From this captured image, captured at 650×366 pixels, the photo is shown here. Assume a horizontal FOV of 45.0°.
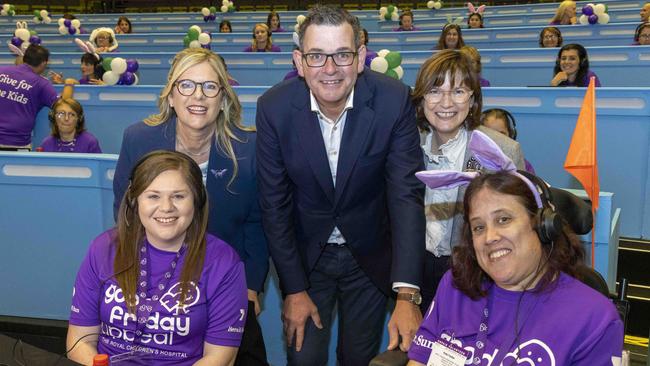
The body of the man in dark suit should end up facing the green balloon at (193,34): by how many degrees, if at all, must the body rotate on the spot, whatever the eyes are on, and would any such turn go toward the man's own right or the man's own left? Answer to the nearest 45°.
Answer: approximately 180°

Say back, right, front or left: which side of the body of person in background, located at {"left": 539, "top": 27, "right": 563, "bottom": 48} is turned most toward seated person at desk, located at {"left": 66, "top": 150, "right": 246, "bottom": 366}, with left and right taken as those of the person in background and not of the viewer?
front

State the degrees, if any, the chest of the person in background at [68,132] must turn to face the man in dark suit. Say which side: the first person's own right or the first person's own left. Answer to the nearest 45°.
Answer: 0° — they already face them

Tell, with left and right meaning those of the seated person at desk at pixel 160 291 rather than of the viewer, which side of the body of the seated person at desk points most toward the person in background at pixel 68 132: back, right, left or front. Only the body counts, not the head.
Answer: back

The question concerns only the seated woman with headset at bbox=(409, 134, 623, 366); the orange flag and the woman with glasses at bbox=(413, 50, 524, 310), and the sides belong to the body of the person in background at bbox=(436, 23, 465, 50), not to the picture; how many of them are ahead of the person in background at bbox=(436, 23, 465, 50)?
3

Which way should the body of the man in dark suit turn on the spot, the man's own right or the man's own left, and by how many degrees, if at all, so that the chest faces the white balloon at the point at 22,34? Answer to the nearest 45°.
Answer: approximately 135° to the man's own right

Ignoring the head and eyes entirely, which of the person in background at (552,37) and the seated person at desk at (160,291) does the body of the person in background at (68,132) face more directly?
the seated person at desk

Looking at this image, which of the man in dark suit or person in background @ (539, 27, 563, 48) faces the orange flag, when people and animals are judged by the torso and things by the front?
the person in background

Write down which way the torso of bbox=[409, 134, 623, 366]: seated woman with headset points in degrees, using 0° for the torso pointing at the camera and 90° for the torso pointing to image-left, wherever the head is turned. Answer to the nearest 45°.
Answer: approximately 45°

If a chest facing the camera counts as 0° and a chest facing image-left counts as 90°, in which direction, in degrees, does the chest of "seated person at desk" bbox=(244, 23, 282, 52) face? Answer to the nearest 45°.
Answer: approximately 0°

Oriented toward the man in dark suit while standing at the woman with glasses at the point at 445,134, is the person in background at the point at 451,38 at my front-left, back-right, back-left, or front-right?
back-right
